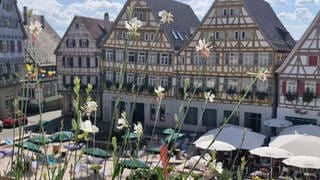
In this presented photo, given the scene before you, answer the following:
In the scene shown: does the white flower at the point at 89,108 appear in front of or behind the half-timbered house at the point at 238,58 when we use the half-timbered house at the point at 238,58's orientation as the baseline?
in front

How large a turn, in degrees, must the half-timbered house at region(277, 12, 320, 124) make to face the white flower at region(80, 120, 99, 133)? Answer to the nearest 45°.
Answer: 0° — it already faces it

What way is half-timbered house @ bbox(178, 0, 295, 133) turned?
toward the camera

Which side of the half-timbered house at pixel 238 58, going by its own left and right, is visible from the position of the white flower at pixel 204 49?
front

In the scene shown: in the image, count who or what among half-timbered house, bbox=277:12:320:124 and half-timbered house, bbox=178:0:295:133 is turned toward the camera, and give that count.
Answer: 2

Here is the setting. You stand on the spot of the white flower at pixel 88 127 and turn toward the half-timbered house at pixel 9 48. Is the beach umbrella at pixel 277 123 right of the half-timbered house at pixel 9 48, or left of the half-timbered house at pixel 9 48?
right

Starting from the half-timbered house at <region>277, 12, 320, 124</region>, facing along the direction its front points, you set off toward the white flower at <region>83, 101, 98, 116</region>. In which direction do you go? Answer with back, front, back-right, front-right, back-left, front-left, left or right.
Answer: front

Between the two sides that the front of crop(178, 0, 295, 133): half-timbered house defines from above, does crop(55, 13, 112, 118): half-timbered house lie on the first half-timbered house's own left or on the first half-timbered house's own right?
on the first half-timbered house's own right

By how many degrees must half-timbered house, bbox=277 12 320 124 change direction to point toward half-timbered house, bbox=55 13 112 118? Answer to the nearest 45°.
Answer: approximately 90° to its right

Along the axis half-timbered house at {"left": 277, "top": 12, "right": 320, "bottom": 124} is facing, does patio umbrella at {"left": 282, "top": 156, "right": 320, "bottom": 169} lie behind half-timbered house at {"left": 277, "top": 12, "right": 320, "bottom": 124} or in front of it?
in front

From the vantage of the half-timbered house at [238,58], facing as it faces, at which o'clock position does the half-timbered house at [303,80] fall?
the half-timbered house at [303,80] is roughly at 10 o'clock from the half-timbered house at [238,58].

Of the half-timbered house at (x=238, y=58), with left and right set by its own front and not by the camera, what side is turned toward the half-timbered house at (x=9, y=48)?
right

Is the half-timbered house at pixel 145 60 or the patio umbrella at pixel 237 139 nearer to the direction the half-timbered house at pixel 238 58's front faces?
the patio umbrella

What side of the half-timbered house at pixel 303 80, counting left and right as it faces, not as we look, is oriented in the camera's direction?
front

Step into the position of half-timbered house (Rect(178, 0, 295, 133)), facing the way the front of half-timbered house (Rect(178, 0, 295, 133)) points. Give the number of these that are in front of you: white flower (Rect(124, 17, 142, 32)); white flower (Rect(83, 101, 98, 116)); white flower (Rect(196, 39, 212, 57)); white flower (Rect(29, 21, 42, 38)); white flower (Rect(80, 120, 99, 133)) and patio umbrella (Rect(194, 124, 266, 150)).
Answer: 6

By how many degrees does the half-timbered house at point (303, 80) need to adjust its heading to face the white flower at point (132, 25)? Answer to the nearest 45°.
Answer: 0° — it already faces it
